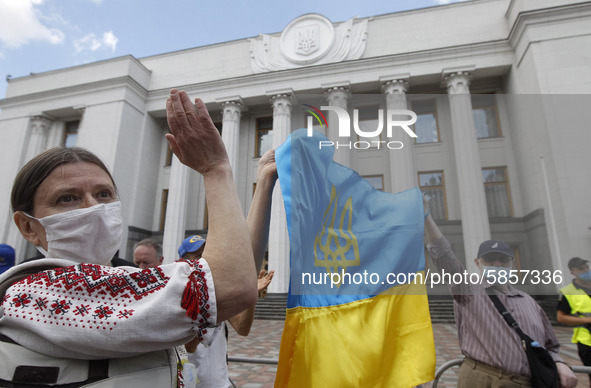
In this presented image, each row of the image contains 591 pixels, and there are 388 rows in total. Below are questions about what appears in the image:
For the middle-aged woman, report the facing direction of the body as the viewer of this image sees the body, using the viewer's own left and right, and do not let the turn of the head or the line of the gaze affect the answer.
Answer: facing the viewer and to the right of the viewer

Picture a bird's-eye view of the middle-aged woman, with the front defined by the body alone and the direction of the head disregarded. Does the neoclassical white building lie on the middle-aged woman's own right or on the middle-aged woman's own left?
on the middle-aged woman's own left

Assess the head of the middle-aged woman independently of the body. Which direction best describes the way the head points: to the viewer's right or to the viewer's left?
to the viewer's right
